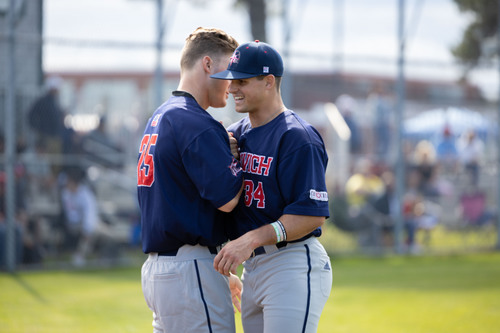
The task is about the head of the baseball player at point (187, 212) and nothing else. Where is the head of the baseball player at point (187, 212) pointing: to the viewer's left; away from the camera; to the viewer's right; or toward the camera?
to the viewer's right

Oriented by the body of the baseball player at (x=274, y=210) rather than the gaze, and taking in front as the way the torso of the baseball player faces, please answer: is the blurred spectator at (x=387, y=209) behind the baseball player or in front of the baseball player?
behind

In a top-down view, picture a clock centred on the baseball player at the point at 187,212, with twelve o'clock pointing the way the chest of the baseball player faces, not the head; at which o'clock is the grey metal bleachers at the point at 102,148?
The grey metal bleachers is roughly at 10 o'clock from the baseball player.

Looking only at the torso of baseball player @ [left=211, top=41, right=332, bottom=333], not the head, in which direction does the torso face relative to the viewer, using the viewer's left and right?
facing the viewer and to the left of the viewer

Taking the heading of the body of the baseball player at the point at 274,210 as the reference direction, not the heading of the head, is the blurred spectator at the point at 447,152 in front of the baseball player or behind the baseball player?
behind

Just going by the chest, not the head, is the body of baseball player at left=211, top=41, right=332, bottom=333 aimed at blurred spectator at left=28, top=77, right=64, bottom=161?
no

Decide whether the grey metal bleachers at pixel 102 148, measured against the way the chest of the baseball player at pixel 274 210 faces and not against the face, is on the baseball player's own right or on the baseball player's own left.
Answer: on the baseball player's own right

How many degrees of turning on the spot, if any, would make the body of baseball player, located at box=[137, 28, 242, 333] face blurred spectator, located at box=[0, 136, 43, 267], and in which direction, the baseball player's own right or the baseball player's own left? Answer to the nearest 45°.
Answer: approximately 45° to the baseball player's own left

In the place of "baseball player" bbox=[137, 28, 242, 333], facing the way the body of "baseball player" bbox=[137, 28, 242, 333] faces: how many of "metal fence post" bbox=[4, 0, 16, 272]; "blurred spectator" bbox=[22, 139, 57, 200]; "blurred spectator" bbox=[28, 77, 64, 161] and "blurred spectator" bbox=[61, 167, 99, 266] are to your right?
0

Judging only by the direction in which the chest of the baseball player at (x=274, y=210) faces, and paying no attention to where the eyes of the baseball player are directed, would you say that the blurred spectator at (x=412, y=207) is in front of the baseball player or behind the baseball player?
behind

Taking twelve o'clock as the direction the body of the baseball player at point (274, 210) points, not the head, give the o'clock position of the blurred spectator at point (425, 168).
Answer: The blurred spectator is roughly at 5 o'clock from the baseball player.

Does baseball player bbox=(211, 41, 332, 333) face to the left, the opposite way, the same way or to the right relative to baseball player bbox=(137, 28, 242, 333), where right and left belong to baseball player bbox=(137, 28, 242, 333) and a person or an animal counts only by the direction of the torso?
the opposite way

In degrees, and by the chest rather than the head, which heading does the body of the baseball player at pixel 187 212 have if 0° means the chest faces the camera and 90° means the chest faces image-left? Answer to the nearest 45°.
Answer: approximately 225°

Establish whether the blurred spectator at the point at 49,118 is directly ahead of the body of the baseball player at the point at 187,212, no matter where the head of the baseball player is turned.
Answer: no

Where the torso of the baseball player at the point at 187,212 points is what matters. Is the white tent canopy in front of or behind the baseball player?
in front

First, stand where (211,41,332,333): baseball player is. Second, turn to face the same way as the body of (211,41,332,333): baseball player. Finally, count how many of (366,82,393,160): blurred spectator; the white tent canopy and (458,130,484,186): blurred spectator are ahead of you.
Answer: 0

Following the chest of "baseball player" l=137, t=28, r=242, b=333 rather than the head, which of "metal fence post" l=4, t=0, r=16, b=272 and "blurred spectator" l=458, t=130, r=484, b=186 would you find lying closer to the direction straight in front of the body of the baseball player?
the blurred spectator
